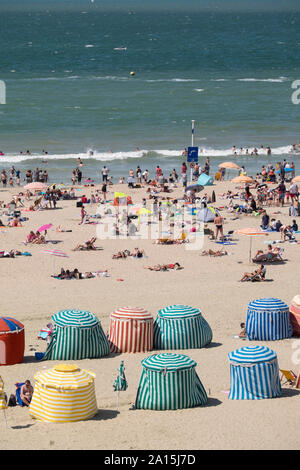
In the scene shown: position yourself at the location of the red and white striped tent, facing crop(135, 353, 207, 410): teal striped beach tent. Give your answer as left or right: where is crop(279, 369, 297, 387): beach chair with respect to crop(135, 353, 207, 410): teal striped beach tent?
left

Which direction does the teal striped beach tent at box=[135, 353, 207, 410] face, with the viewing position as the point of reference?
facing away from the viewer

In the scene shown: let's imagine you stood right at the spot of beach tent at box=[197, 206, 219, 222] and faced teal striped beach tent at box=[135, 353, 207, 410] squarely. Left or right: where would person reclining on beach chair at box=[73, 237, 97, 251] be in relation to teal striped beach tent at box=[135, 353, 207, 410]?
right
